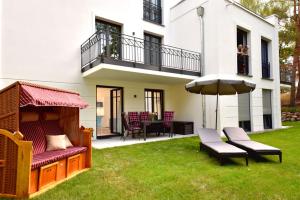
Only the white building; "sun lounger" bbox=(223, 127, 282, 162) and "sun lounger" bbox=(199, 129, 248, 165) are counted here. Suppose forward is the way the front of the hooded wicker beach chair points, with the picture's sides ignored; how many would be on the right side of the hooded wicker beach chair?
0

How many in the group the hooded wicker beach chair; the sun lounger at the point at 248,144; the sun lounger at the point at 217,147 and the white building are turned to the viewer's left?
0

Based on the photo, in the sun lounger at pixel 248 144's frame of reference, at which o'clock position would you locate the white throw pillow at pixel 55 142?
The white throw pillow is roughly at 3 o'clock from the sun lounger.

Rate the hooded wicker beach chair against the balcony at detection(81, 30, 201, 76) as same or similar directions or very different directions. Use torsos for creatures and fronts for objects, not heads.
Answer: same or similar directions

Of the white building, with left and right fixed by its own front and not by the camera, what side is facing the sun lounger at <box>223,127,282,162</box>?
front

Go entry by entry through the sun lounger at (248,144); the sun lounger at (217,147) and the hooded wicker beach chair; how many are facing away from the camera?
0

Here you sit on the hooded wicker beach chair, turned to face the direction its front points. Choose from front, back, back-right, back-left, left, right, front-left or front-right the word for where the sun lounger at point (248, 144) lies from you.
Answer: front-left

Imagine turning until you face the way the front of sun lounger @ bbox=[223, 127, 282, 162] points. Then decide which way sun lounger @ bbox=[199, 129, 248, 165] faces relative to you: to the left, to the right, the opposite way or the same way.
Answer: the same way

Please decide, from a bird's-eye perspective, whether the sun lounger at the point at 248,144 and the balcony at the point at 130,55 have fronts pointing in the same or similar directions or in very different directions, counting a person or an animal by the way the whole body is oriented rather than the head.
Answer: same or similar directions

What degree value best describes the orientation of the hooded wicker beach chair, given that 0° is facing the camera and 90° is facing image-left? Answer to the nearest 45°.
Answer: approximately 315°

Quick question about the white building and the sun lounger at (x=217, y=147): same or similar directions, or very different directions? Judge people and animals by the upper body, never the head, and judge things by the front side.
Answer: same or similar directions

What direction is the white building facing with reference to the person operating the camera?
facing the viewer and to the right of the viewer

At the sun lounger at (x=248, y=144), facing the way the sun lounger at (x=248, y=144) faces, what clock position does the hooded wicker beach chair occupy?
The hooded wicker beach chair is roughly at 3 o'clock from the sun lounger.

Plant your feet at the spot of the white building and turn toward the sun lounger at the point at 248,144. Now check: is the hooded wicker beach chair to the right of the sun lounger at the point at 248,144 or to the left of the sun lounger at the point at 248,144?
right

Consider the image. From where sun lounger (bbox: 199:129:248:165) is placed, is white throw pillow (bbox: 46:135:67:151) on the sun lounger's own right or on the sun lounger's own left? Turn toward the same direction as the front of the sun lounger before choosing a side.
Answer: on the sun lounger's own right

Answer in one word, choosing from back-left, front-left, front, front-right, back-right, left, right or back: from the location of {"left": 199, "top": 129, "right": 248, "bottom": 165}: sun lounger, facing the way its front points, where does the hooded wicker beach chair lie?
right
